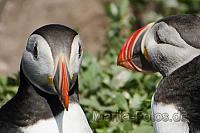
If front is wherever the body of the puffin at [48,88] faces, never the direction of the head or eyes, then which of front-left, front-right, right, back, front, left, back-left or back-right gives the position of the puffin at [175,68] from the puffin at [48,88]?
front-left

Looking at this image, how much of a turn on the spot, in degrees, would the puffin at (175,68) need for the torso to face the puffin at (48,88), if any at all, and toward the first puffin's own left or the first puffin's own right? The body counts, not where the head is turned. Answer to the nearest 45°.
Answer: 0° — it already faces it

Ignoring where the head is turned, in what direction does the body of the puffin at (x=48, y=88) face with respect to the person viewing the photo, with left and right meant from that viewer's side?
facing the viewer and to the right of the viewer

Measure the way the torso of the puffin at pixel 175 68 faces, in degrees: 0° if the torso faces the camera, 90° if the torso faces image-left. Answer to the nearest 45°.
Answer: approximately 90°

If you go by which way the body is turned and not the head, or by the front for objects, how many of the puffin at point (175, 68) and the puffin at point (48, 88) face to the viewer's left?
1
